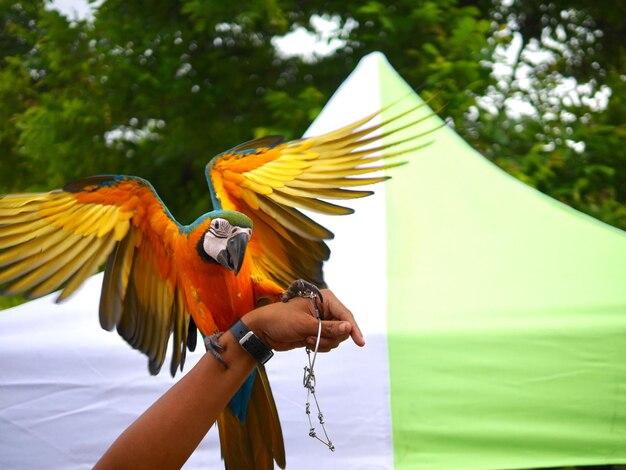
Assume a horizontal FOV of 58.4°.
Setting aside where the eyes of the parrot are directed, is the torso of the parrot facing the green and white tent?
no

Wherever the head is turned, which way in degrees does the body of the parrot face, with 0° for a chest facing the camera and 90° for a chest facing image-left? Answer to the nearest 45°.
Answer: approximately 0°
